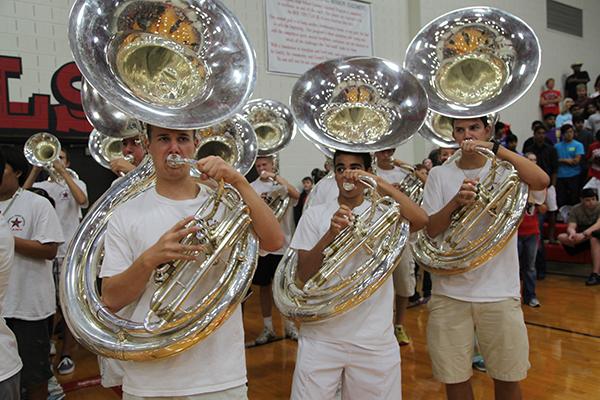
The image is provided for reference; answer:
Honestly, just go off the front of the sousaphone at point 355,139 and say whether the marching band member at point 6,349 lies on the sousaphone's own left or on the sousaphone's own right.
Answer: on the sousaphone's own right

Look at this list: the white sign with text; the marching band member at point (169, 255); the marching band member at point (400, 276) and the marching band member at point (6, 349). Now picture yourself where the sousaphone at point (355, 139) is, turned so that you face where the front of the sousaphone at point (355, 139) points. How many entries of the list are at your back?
2

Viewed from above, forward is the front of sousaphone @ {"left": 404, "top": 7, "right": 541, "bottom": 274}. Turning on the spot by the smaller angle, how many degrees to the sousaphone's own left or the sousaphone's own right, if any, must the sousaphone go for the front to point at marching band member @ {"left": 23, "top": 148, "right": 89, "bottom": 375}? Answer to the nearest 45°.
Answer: approximately 90° to the sousaphone's own right

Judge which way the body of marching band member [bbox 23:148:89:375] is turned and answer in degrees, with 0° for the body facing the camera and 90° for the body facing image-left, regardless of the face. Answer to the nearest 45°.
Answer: approximately 45°

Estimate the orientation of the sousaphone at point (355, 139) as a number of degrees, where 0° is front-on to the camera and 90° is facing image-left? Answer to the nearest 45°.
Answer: approximately 0°

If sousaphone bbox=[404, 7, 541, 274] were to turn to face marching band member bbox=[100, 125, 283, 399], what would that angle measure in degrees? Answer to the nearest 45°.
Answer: approximately 45° to its right

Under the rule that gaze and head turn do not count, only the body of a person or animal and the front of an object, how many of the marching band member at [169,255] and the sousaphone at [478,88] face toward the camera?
2

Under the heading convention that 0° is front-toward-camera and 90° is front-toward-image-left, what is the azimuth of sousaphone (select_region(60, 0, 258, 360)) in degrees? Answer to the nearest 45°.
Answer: approximately 0°

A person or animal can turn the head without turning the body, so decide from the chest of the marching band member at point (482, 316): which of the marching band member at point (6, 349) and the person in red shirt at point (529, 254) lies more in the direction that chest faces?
the marching band member

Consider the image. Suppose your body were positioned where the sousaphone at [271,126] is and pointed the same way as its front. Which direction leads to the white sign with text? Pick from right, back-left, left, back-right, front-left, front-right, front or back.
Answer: back
